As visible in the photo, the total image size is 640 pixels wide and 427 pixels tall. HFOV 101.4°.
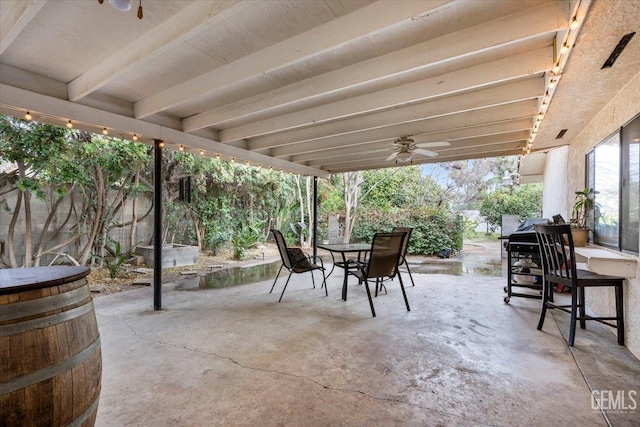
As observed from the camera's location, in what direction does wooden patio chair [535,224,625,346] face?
facing away from the viewer and to the right of the viewer

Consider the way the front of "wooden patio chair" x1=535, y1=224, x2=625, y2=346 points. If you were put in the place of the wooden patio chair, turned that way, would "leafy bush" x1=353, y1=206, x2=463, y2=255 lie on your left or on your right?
on your left

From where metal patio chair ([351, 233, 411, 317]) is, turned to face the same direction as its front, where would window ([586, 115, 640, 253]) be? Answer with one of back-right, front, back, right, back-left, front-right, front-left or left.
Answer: back-right

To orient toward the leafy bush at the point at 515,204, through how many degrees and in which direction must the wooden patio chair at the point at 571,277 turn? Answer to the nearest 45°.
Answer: approximately 45° to its left

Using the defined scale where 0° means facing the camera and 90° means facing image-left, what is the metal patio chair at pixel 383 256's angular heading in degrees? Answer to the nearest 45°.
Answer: approximately 135°

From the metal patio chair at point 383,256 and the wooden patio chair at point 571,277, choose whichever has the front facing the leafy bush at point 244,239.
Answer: the metal patio chair at point 383,256

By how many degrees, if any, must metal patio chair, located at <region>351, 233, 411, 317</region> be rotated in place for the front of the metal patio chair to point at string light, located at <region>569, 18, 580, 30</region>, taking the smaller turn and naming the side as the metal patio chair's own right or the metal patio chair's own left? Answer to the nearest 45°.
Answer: approximately 180°

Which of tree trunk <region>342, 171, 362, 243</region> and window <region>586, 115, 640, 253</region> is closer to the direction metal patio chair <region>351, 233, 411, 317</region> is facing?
the tree trunk

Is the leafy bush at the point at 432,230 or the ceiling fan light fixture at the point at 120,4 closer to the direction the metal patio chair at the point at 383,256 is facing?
the leafy bush

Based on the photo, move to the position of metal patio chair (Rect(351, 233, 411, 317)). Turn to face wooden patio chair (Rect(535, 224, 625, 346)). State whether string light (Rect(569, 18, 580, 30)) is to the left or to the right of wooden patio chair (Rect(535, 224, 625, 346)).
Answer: right

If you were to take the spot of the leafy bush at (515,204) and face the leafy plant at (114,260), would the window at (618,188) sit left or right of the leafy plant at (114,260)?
left

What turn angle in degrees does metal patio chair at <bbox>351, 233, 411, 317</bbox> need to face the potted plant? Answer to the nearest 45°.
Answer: approximately 135° to its right
